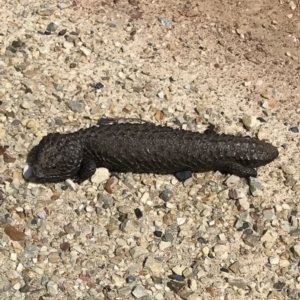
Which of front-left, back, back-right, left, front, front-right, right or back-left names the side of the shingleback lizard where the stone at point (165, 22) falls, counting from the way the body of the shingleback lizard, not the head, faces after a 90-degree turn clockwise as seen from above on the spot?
front

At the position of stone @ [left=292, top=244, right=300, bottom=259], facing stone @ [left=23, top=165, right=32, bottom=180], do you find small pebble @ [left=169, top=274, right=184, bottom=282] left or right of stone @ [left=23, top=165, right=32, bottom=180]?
left

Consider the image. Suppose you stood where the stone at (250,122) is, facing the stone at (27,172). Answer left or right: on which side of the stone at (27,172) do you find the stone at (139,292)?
left

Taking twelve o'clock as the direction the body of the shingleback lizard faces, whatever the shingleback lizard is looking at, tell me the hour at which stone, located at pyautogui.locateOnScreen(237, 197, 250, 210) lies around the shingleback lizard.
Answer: The stone is roughly at 6 o'clock from the shingleback lizard.

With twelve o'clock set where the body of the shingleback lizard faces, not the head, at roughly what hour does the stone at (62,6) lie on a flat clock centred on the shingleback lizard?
The stone is roughly at 2 o'clock from the shingleback lizard.

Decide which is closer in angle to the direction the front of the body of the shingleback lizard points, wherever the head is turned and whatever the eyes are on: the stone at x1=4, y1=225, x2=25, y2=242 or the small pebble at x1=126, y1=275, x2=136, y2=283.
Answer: the stone

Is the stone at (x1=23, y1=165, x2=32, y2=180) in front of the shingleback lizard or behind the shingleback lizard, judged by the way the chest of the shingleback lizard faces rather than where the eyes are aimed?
in front

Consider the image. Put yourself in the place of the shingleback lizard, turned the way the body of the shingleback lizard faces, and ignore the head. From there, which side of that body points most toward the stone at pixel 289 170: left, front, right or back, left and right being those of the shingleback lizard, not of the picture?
back

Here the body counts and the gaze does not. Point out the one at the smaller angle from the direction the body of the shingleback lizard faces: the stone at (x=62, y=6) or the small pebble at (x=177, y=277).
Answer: the stone

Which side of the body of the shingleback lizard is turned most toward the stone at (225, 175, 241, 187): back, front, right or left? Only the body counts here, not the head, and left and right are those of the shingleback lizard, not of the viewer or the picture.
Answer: back

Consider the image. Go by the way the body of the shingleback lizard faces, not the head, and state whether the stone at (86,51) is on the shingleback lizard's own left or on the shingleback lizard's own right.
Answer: on the shingleback lizard's own right

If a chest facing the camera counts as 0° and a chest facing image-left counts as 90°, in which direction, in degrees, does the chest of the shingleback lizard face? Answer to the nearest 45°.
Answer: approximately 90°
